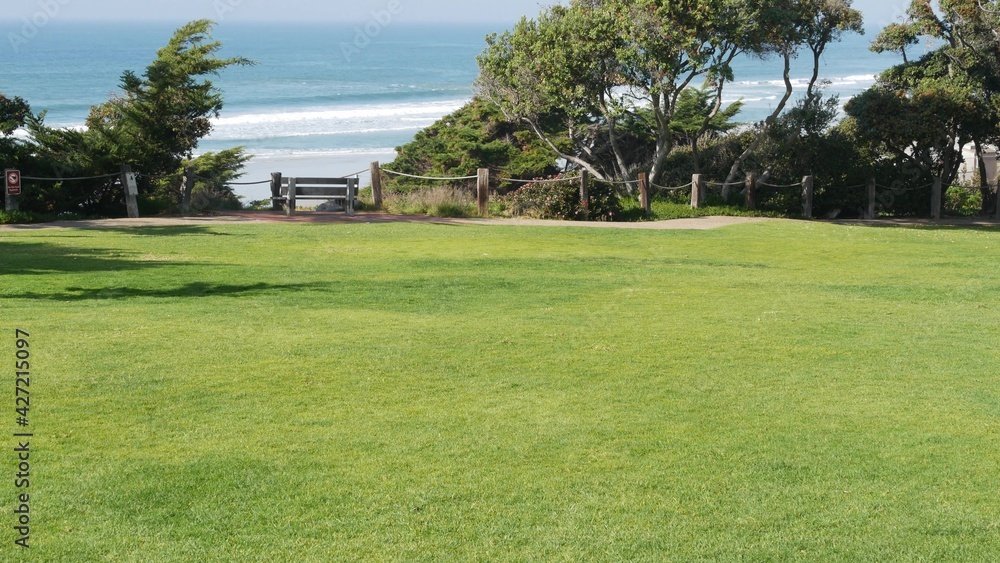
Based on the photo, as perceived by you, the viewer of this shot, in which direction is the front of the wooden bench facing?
facing away from the viewer

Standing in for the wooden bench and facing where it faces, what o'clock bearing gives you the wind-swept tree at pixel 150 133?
The wind-swept tree is roughly at 9 o'clock from the wooden bench.

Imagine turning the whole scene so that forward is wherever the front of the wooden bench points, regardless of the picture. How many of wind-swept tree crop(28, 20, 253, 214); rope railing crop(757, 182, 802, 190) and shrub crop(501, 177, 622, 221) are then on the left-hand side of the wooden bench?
1

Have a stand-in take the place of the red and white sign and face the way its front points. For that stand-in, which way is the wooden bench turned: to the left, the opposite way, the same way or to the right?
the opposite way

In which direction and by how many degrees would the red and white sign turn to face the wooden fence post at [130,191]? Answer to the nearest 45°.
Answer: approximately 90° to its left

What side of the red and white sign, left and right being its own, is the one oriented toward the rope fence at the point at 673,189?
left

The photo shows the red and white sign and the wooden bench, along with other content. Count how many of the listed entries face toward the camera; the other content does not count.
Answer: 1

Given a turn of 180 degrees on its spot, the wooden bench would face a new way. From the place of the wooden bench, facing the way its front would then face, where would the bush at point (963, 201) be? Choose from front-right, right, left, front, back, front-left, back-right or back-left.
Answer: left

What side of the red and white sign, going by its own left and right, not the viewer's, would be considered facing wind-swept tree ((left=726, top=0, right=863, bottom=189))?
left

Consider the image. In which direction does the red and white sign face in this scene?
toward the camera
